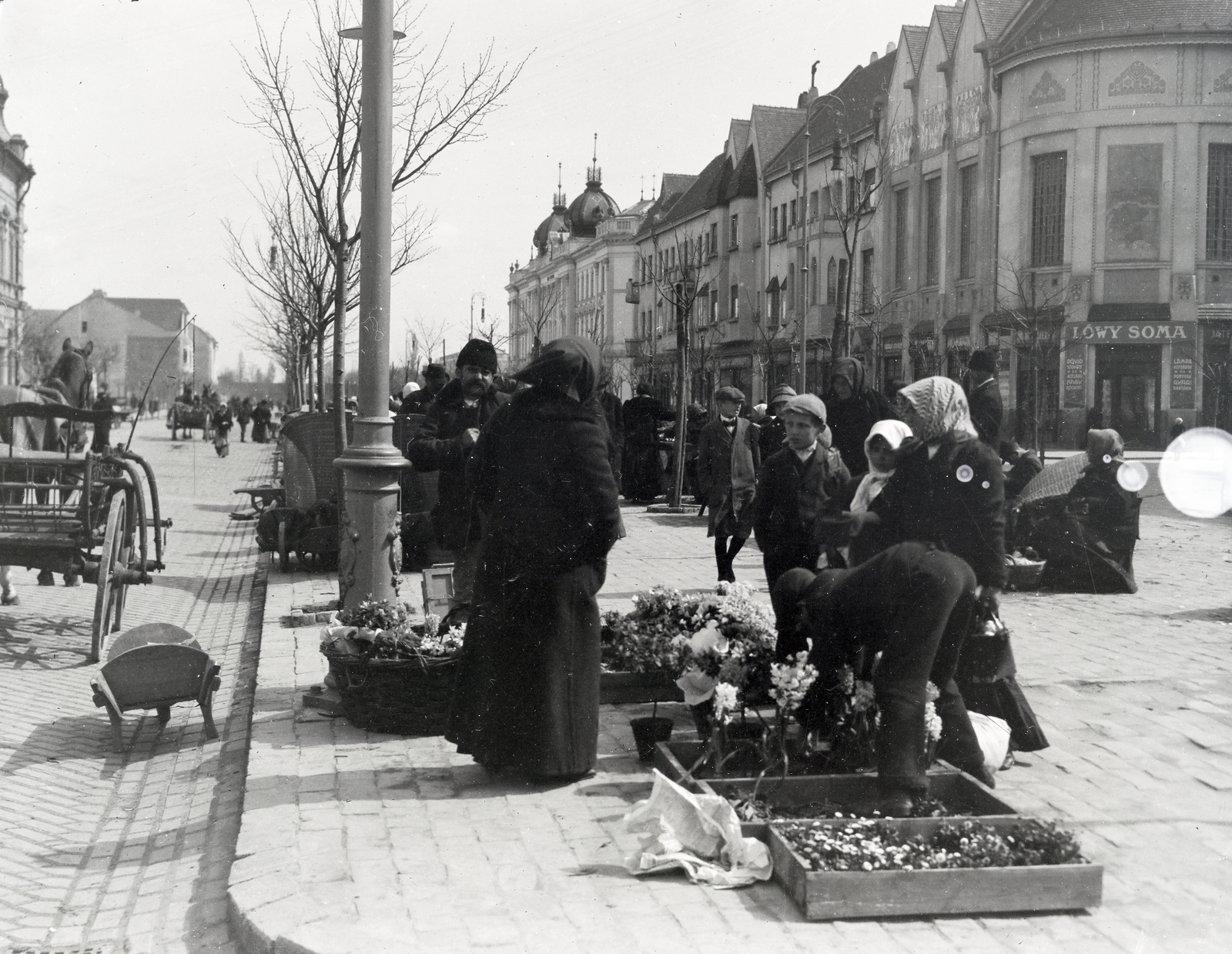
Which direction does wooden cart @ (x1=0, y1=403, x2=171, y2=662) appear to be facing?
away from the camera

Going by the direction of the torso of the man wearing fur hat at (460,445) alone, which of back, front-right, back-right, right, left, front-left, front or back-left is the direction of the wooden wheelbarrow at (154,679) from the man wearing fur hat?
right

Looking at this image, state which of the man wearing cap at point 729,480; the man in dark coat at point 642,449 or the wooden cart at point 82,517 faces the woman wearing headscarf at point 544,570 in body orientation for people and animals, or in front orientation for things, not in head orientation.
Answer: the man wearing cap

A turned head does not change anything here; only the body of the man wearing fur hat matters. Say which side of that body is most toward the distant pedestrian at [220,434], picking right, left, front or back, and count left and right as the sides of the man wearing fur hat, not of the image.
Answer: back

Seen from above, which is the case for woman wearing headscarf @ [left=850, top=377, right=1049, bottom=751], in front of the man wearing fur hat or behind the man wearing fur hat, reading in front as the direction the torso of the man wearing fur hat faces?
in front

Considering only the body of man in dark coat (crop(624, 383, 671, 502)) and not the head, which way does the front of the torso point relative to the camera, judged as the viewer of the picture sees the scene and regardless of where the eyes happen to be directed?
away from the camera

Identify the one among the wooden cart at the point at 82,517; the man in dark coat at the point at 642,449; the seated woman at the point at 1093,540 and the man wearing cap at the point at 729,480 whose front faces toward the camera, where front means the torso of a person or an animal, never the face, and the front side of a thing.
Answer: the man wearing cap
